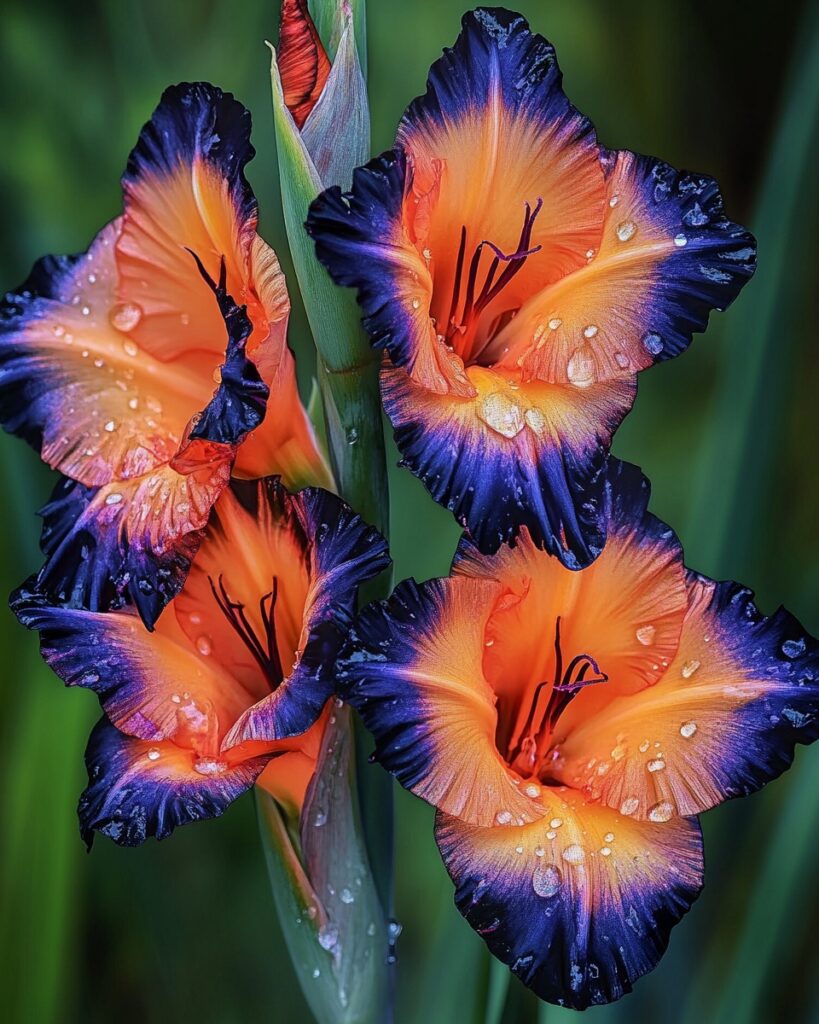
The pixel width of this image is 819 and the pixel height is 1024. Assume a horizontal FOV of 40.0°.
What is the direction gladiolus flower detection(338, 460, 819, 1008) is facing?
toward the camera

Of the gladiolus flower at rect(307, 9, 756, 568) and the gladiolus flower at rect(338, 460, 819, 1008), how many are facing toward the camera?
2

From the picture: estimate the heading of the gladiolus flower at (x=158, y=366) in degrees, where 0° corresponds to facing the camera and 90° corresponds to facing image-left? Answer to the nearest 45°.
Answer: approximately 45°

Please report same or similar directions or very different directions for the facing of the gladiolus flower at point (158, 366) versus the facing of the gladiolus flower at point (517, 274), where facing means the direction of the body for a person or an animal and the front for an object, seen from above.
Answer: same or similar directions

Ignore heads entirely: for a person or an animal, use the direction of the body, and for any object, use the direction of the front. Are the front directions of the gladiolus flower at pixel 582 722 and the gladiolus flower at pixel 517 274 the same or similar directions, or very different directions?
same or similar directions

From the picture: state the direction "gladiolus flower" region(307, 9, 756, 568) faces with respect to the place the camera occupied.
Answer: facing the viewer

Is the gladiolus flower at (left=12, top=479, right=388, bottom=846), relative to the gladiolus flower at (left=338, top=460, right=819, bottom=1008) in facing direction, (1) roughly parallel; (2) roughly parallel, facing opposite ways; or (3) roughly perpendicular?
roughly parallel
